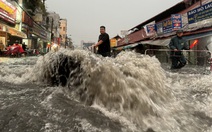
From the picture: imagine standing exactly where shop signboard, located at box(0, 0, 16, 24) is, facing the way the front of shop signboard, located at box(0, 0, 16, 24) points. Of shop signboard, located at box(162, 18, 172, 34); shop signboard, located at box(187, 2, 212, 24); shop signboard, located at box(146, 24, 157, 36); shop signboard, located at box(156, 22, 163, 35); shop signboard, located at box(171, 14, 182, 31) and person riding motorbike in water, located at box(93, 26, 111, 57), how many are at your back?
0

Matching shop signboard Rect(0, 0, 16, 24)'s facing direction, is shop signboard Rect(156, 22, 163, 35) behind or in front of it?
in front

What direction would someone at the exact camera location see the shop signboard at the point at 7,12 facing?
facing the viewer and to the right of the viewer

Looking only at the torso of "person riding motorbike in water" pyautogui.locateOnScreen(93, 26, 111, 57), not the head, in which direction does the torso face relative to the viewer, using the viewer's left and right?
facing the viewer and to the left of the viewer

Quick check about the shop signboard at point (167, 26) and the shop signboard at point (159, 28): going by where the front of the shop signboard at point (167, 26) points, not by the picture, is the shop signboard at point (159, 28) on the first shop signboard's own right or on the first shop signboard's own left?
on the first shop signboard's own right

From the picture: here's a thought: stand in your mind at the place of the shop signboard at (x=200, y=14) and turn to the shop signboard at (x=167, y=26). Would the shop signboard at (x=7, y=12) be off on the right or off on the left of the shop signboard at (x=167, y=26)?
left

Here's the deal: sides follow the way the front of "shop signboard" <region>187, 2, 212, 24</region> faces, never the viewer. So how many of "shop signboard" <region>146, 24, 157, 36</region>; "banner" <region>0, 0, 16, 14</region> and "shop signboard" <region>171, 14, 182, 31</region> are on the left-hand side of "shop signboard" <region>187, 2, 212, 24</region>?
0

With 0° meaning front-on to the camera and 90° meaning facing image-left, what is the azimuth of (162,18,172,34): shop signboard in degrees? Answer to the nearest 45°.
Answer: approximately 45°

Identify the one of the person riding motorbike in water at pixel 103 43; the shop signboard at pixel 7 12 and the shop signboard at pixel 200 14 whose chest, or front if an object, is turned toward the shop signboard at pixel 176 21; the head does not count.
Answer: the shop signboard at pixel 7 12

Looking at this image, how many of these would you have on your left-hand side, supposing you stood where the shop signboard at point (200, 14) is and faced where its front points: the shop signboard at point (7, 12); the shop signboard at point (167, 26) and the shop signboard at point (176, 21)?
0

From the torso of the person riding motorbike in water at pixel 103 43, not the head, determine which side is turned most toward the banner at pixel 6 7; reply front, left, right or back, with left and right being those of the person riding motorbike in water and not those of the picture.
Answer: front

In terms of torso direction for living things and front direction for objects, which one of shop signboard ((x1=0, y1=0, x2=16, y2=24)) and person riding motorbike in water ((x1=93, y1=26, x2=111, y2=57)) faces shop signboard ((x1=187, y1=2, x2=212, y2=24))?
shop signboard ((x1=0, y1=0, x2=16, y2=24))

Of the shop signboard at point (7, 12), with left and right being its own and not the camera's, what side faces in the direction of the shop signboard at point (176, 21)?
front

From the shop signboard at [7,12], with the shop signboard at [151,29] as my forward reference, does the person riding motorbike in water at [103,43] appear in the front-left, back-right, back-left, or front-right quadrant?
front-right

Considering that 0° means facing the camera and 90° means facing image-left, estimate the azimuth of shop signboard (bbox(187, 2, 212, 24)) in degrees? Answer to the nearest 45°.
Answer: approximately 45°

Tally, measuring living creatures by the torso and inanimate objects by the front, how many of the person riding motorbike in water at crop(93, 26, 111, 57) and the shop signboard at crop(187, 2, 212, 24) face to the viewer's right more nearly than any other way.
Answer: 0

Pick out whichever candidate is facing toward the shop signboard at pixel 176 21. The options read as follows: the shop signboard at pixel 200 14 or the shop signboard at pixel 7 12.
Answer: the shop signboard at pixel 7 12

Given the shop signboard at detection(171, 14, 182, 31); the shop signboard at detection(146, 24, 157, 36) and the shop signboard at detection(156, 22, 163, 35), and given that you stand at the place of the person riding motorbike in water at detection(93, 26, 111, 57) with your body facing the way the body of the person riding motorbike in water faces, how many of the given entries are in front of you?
0

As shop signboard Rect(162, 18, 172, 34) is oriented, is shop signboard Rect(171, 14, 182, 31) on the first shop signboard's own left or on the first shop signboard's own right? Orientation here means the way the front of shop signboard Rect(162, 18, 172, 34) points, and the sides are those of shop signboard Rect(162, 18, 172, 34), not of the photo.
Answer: on the first shop signboard's own left

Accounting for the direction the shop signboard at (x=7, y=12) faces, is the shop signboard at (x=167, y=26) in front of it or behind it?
in front
